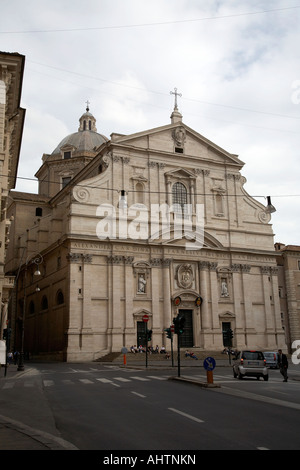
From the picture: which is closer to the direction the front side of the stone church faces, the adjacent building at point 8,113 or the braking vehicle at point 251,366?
the braking vehicle

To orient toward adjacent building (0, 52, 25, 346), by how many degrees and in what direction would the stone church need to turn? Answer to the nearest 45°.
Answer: approximately 45° to its right

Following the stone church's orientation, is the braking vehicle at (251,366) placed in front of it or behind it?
in front

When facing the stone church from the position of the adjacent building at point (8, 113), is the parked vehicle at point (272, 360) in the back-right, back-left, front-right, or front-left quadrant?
front-right

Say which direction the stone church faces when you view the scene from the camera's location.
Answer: facing the viewer and to the right of the viewer

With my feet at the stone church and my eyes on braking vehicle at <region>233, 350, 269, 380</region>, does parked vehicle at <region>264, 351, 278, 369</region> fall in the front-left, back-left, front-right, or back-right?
front-left

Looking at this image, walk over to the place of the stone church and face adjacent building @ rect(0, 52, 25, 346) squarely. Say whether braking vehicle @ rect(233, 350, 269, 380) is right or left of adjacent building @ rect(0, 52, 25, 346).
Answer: left

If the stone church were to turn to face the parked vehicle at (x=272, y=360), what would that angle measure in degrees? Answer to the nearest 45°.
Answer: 0° — it already faces it
